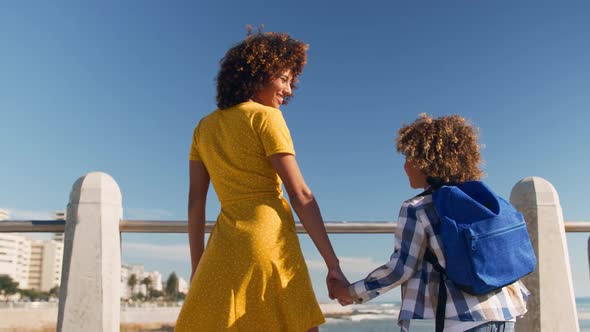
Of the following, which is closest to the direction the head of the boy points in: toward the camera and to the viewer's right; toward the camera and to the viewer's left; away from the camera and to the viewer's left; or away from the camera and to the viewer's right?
away from the camera and to the viewer's left

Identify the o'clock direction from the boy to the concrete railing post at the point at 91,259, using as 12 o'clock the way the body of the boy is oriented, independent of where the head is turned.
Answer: The concrete railing post is roughly at 11 o'clock from the boy.

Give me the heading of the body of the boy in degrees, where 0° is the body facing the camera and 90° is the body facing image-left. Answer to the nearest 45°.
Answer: approximately 135°

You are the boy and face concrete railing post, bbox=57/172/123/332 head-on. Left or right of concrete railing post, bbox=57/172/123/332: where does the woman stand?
left

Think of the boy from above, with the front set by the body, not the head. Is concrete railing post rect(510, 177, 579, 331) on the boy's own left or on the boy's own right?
on the boy's own right

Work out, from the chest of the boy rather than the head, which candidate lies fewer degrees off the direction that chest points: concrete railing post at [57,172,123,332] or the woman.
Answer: the concrete railing post

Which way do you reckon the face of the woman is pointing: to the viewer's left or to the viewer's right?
to the viewer's right

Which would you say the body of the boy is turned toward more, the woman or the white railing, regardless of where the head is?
the white railing

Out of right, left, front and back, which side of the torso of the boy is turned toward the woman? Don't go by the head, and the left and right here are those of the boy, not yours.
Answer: left
